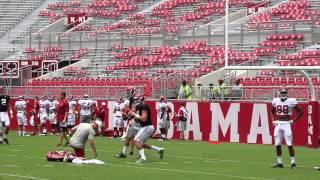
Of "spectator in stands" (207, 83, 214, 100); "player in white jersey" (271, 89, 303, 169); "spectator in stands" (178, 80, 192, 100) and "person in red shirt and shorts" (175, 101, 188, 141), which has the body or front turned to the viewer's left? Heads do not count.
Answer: the person in red shirt and shorts

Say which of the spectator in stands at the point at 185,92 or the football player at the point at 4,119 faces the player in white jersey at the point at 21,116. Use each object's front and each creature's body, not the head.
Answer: the football player

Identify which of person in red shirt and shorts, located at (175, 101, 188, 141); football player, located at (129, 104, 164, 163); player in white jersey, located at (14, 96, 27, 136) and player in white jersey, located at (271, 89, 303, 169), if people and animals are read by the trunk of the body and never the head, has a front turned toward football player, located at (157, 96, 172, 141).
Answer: person in red shirt and shorts, located at (175, 101, 188, 141)

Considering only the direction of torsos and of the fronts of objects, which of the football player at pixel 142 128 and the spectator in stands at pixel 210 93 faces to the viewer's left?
the football player

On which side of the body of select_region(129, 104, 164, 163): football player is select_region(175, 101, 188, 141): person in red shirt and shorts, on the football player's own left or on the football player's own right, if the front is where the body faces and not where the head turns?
on the football player's own right

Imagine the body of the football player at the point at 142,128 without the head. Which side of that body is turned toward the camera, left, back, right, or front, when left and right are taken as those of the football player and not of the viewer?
left

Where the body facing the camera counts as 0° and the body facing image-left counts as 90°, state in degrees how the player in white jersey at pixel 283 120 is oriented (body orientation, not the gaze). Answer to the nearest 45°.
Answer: approximately 0°
